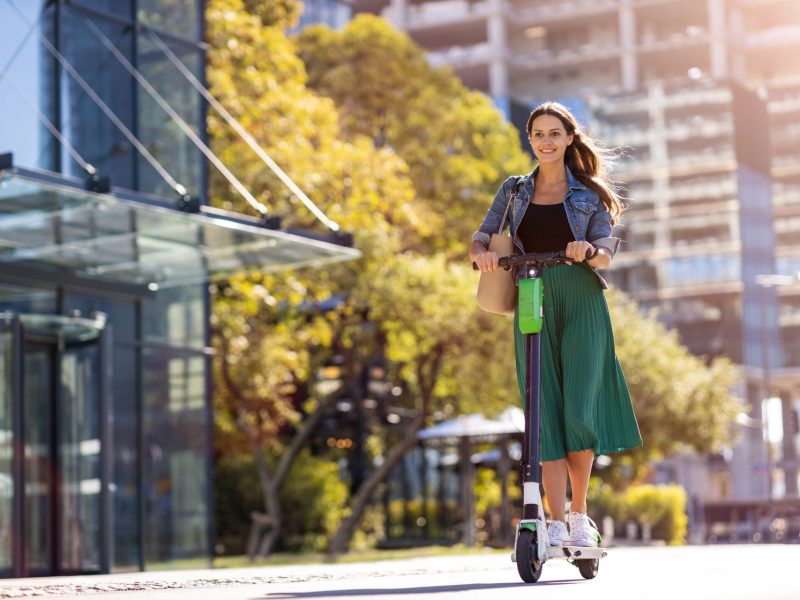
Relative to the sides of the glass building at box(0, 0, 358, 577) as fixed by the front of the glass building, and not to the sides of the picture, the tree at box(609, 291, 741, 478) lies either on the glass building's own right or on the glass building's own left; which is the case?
on the glass building's own left

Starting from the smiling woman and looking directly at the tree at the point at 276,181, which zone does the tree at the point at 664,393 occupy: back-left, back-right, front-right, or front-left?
front-right

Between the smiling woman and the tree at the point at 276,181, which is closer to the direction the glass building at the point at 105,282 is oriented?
the smiling woman

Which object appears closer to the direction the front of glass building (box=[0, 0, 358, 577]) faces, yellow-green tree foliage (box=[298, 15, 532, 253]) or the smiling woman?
the smiling woman

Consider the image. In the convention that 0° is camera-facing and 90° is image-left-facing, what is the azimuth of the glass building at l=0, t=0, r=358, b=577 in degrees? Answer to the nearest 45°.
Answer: approximately 315°

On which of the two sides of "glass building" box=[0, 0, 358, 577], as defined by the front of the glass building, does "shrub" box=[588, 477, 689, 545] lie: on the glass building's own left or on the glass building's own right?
on the glass building's own left

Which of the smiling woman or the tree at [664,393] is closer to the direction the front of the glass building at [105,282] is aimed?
the smiling woman

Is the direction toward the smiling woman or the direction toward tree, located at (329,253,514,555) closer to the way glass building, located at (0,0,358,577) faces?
the smiling woman

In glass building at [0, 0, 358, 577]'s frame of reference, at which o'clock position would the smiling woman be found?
The smiling woman is roughly at 1 o'clock from the glass building.

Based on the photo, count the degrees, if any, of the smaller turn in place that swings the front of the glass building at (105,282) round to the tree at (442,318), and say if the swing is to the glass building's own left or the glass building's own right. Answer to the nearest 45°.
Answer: approximately 90° to the glass building's own left
